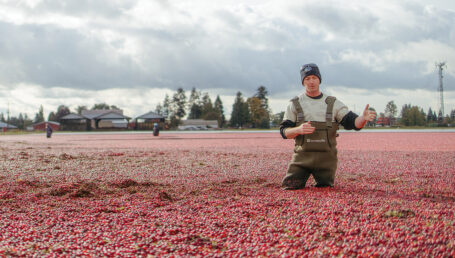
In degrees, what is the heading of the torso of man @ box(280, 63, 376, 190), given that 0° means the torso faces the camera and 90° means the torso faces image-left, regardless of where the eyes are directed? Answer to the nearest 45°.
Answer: approximately 0°
